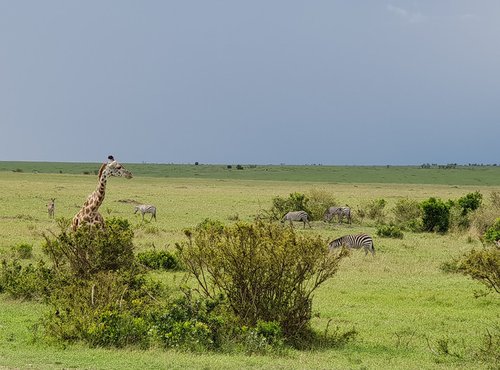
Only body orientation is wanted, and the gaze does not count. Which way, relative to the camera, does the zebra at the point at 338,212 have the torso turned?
to the viewer's left

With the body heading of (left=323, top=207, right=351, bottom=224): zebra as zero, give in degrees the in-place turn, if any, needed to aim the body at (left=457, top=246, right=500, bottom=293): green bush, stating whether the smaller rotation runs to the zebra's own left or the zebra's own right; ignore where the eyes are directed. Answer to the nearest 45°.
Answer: approximately 90° to the zebra's own left

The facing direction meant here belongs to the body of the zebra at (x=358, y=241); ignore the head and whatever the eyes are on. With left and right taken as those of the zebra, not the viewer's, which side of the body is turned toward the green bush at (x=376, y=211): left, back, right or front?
right

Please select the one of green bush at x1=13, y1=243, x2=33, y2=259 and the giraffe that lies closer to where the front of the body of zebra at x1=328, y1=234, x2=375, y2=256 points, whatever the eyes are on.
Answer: the green bush

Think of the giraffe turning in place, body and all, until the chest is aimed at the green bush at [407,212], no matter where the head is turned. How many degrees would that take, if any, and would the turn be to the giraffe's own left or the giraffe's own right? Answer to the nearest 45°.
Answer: approximately 45° to the giraffe's own left

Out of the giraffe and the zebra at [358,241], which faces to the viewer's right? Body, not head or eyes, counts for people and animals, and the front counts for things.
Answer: the giraffe

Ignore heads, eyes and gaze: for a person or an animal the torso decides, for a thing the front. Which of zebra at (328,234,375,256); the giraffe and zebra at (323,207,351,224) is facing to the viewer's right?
the giraffe

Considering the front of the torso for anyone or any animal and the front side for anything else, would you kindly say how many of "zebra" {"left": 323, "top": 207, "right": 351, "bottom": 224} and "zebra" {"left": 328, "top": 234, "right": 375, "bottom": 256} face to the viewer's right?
0

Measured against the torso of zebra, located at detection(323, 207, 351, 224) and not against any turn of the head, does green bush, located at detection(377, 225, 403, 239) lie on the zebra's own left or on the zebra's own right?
on the zebra's own left

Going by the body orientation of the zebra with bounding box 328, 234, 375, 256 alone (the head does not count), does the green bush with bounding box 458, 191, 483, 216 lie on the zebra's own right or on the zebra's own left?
on the zebra's own right

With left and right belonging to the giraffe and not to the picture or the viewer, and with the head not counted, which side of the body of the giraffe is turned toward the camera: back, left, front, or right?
right

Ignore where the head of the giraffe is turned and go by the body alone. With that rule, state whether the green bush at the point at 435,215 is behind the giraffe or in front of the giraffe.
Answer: in front

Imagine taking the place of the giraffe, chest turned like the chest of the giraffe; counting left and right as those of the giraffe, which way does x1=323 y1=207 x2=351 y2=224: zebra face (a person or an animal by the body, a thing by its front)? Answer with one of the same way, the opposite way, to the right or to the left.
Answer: the opposite way

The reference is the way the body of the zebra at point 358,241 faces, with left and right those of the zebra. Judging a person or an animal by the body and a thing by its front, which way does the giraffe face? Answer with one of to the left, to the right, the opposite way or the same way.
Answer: the opposite way

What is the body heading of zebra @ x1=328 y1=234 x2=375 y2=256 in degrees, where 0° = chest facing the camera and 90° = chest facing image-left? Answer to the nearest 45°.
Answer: approximately 90°

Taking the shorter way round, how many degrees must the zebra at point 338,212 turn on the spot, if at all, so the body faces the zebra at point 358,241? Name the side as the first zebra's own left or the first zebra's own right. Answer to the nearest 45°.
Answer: approximately 90° to the first zebra's own left
